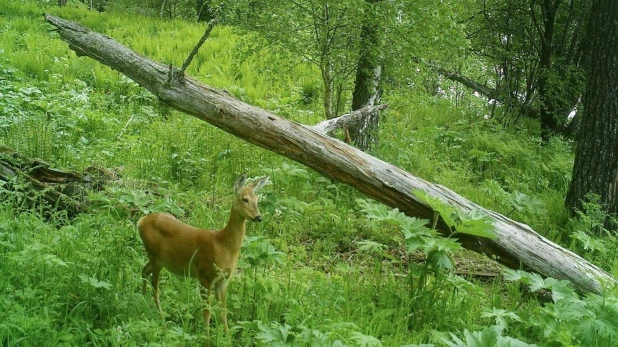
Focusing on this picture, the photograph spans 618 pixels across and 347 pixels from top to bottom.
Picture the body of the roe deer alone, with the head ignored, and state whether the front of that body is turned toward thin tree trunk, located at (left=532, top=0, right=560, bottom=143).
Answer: no

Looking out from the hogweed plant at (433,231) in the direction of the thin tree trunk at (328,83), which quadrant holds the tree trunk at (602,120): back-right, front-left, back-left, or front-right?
front-right

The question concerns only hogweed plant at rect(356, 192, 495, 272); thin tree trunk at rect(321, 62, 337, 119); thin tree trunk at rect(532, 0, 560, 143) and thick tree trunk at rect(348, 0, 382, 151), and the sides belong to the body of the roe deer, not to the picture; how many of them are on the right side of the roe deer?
0

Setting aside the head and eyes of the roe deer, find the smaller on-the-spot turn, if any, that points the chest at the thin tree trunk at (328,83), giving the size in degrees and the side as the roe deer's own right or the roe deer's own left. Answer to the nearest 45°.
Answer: approximately 135° to the roe deer's own left

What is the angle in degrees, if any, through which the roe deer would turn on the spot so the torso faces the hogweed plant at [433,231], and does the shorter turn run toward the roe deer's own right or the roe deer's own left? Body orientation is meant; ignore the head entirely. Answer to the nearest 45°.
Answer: approximately 45° to the roe deer's own left

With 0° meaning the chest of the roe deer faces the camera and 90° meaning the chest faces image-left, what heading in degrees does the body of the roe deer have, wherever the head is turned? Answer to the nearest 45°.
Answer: approximately 315°

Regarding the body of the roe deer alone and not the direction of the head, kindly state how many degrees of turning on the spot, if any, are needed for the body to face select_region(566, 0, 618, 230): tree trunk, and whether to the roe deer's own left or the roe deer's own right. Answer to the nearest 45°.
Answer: approximately 90° to the roe deer's own left

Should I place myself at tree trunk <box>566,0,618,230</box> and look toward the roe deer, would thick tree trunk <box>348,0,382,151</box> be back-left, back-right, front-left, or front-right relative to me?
front-right

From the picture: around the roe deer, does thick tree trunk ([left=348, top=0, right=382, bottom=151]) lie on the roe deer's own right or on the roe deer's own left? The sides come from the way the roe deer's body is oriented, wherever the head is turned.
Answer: on the roe deer's own left

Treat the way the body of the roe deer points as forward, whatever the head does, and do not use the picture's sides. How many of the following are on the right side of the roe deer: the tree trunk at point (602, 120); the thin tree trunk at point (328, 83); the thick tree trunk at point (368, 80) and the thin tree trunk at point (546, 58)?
0

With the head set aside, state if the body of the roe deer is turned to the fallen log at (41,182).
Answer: no

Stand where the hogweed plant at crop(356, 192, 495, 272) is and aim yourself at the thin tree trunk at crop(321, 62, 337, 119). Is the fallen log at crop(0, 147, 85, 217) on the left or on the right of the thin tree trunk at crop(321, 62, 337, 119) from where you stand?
left

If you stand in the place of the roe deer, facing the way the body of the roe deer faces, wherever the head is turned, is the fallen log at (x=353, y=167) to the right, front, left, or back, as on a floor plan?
left
